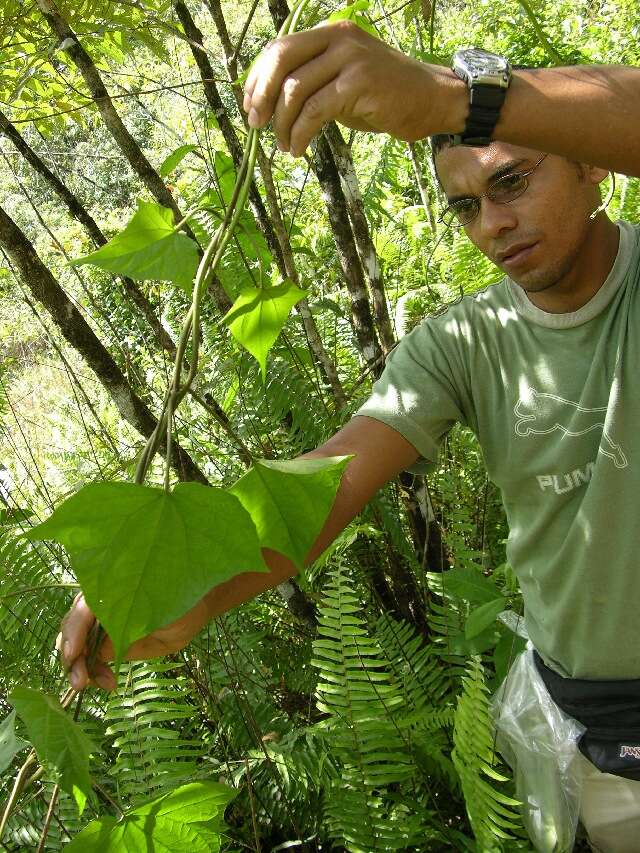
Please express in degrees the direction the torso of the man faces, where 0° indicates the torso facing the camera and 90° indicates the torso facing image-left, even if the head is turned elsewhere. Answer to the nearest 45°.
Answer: approximately 45°

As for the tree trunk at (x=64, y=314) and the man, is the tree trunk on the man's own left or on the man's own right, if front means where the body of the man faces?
on the man's own right
